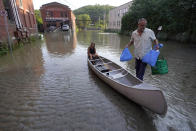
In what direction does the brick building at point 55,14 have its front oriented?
toward the camera

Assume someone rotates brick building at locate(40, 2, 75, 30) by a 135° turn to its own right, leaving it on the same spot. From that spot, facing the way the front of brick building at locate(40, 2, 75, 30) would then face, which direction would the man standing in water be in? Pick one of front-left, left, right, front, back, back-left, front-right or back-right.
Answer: back-left

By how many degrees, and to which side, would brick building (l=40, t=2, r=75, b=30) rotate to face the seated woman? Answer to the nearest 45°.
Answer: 0° — it already faces them
